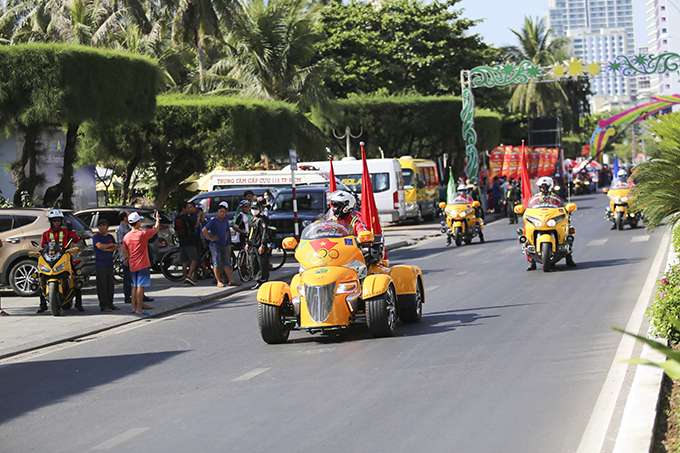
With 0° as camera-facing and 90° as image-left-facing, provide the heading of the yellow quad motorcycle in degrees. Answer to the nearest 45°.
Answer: approximately 45°

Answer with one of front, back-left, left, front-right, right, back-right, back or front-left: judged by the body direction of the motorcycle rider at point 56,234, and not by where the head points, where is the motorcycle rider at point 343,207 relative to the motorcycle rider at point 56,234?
front-left

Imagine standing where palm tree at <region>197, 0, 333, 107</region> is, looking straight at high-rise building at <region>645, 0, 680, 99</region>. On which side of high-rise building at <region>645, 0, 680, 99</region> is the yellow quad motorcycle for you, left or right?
right

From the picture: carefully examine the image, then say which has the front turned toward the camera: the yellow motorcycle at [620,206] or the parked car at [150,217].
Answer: the yellow motorcycle

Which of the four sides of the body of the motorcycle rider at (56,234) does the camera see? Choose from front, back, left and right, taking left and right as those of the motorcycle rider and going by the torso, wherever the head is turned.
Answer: front

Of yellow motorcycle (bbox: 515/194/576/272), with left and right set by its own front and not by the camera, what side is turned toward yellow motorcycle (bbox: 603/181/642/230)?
back

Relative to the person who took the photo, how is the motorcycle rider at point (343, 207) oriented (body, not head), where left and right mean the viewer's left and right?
facing the viewer and to the left of the viewer

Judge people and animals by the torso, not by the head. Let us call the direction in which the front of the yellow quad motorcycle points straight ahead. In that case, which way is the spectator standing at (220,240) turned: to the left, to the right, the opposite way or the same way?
to the left

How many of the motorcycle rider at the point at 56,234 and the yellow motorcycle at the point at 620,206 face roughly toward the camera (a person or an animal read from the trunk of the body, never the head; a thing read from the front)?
2

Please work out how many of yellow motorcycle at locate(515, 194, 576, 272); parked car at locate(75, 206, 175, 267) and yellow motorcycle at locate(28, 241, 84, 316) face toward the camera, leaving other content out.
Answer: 2

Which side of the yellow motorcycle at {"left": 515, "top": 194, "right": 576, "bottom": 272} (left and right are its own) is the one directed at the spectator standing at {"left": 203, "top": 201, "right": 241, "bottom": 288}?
right

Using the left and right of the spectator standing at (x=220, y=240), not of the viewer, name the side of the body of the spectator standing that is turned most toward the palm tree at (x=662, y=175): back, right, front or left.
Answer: left

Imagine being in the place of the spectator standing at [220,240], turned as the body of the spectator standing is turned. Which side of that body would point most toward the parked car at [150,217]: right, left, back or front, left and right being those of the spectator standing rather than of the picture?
back

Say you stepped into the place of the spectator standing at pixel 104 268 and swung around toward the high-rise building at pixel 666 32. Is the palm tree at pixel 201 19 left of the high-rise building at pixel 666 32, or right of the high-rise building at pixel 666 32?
left

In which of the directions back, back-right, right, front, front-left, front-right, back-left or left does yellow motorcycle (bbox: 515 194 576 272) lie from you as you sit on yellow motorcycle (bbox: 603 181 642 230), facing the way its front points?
front

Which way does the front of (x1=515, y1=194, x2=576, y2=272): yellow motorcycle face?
toward the camera

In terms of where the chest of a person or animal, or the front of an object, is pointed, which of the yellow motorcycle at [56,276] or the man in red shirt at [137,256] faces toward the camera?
the yellow motorcycle

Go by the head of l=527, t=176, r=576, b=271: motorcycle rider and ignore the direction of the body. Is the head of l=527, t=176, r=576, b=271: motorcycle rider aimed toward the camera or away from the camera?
toward the camera
